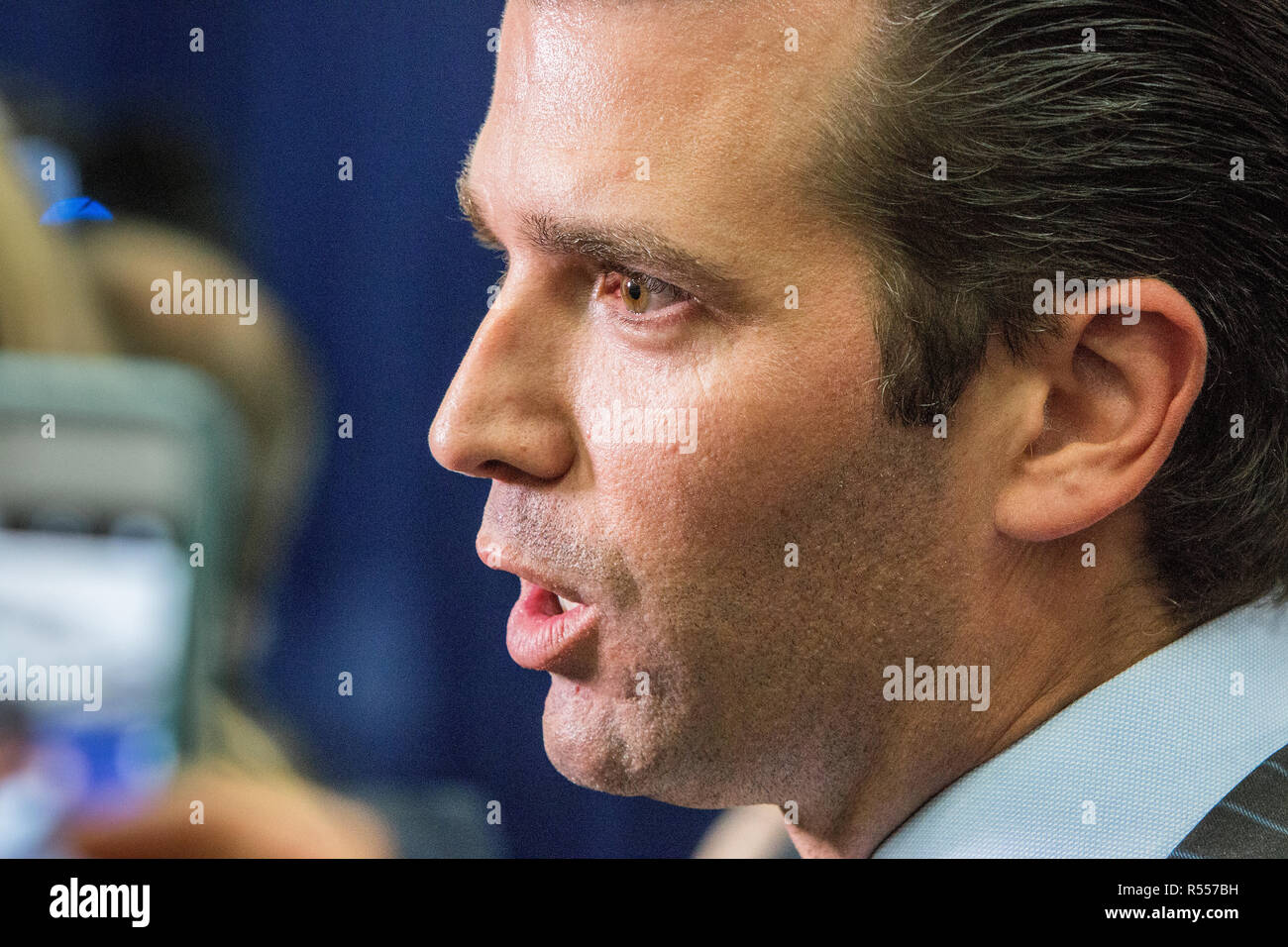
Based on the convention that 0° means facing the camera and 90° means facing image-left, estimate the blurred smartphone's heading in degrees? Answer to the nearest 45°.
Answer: approximately 0°
